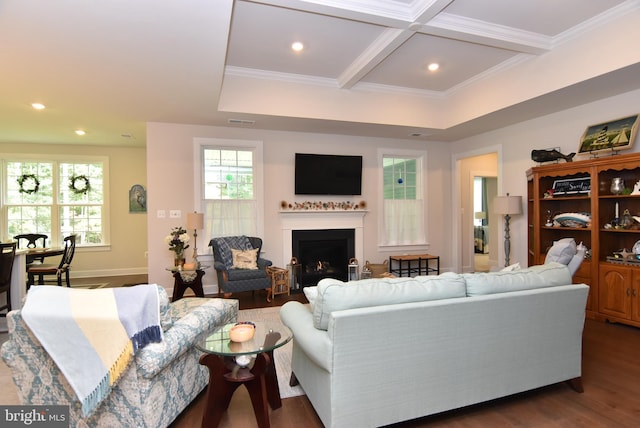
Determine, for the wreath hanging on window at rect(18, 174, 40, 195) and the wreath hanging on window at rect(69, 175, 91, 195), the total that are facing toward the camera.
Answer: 2

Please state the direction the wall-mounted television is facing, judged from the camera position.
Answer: facing the viewer

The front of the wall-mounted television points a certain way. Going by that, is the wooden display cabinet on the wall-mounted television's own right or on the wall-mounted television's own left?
on the wall-mounted television's own left

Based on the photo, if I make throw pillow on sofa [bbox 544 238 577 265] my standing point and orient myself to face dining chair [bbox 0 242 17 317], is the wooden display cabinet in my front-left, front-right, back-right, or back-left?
back-right

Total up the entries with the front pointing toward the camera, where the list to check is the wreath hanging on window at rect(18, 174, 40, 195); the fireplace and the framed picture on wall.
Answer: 3

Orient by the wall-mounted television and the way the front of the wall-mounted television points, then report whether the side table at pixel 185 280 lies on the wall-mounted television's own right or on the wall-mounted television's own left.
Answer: on the wall-mounted television's own right

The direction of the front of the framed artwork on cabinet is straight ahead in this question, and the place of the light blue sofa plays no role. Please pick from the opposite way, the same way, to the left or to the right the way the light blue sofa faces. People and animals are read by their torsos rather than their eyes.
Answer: to the right

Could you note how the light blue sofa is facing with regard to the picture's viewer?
facing away from the viewer and to the left of the viewer

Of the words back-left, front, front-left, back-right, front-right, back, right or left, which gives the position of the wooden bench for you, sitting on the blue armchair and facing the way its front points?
front-left

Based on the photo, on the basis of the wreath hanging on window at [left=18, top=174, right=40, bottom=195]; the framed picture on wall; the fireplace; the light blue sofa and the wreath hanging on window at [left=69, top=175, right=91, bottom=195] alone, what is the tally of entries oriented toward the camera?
4

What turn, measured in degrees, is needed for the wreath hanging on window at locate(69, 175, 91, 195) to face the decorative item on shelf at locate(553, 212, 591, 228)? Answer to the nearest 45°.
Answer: approximately 45° to its left

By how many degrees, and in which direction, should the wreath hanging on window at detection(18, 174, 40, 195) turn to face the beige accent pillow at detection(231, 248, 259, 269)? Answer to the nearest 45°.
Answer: approximately 45° to its left

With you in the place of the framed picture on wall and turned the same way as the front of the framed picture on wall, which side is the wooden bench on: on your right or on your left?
on your left

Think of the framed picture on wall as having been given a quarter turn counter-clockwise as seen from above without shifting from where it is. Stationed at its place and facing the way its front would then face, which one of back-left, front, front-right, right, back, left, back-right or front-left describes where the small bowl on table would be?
right

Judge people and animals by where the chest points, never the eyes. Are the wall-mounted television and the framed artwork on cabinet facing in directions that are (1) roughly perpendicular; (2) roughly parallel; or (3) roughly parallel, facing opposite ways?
roughly perpendicular

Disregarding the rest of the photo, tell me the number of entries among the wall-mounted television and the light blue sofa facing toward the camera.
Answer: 1

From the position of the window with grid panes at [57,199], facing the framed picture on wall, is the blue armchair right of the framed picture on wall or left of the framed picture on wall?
right

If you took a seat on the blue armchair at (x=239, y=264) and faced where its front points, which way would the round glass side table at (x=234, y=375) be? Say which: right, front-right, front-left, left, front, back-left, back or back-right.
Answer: front-right

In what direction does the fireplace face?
toward the camera
